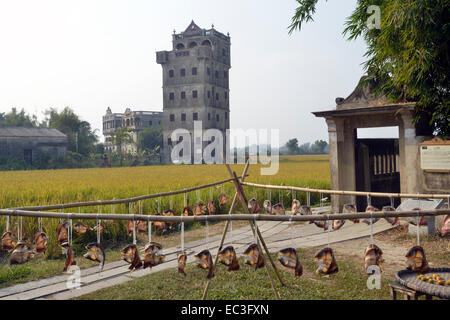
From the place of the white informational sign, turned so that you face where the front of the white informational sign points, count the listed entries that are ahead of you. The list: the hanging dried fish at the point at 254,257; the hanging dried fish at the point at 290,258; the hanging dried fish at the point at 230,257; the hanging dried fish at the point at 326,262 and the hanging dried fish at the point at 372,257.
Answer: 5

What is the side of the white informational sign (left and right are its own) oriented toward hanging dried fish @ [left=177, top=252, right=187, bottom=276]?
front

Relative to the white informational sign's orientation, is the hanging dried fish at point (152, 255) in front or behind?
in front

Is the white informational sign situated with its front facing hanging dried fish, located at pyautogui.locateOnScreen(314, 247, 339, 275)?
yes

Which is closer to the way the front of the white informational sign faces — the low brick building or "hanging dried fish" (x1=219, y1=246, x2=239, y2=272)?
the hanging dried fish

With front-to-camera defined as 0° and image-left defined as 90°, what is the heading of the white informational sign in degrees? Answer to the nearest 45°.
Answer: approximately 0°

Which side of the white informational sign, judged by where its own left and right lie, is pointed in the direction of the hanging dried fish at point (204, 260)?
front

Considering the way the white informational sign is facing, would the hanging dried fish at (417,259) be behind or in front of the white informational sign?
in front

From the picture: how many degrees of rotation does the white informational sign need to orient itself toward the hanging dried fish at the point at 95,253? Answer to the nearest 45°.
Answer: approximately 45° to its right

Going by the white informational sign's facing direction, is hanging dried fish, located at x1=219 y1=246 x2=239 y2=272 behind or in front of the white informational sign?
in front

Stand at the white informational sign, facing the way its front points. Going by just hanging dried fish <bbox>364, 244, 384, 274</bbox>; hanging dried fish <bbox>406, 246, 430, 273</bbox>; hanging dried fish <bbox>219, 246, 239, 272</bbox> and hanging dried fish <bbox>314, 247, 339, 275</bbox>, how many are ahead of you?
4

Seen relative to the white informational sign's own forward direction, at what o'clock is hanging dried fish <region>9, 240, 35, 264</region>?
The hanging dried fish is roughly at 1 o'clock from the white informational sign.

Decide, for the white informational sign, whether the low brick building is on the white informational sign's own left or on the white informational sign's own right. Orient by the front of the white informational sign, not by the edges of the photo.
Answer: on the white informational sign's own right
